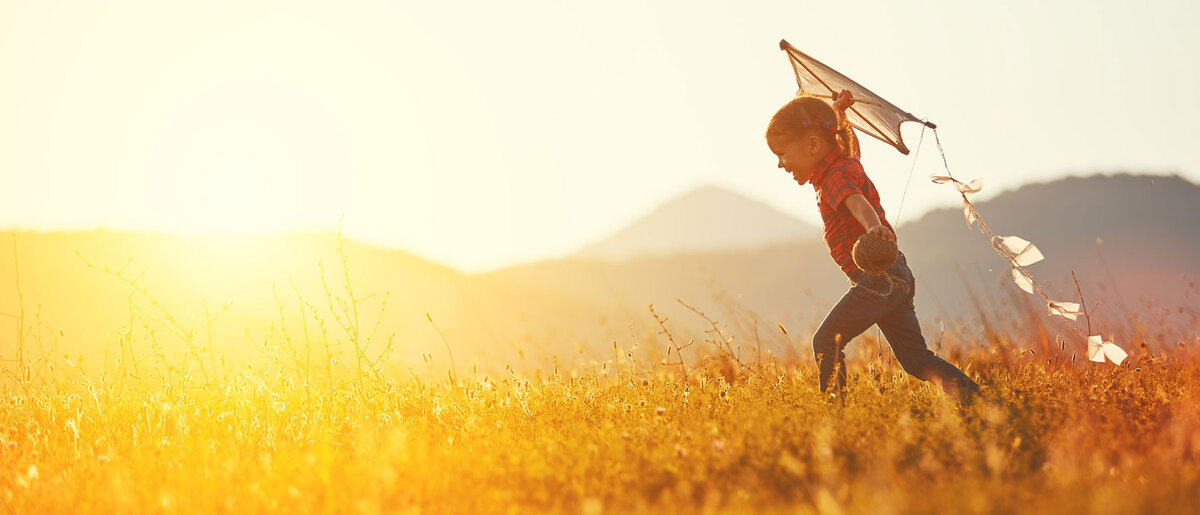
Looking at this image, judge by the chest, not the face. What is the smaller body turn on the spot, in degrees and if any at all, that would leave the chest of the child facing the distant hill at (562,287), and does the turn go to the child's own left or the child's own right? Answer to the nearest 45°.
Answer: approximately 45° to the child's own right

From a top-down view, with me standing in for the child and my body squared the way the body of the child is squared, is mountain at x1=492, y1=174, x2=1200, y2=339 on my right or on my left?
on my right

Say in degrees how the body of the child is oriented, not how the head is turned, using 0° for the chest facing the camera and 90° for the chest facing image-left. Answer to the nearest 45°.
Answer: approximately 90°

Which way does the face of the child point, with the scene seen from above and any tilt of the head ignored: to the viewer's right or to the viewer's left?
to the viewer's left
